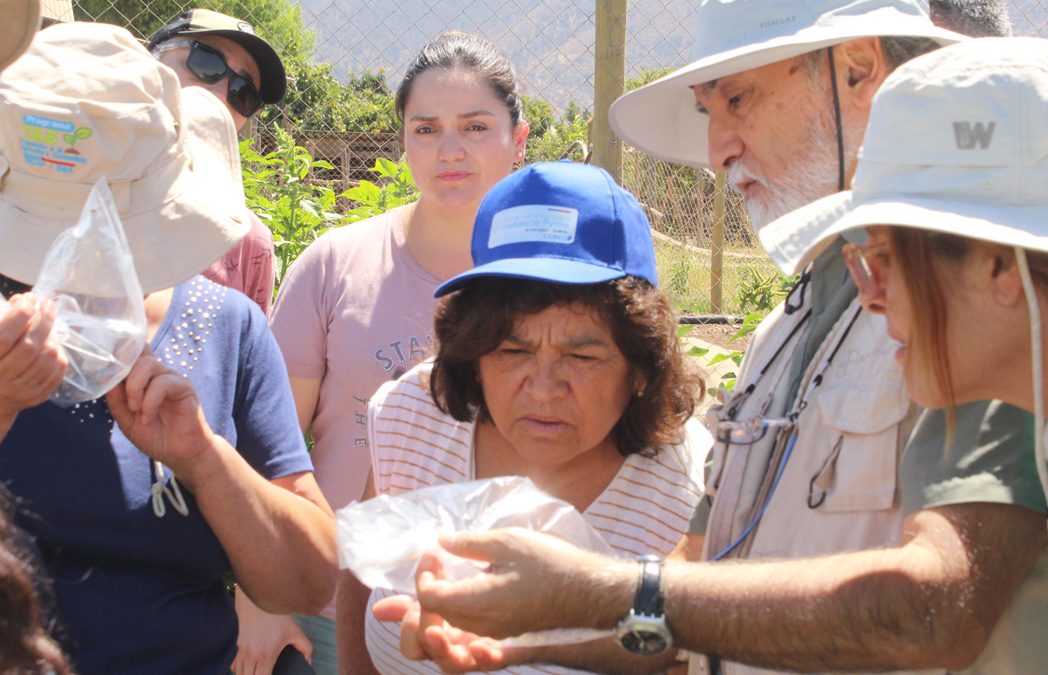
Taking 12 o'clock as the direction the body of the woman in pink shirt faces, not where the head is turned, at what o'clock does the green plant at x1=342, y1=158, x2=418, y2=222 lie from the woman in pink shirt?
The green plant is roughly at 6 o'clock from the woman in pink shirt.

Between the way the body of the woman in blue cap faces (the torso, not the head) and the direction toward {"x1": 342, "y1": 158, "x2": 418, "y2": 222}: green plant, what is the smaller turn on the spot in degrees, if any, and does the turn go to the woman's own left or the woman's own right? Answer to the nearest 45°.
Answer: approximately 180°

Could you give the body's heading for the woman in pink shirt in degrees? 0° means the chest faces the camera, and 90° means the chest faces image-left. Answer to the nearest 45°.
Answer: approximately 0°

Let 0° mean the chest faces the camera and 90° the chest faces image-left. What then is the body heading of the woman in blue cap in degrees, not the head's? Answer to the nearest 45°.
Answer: approximately 0°

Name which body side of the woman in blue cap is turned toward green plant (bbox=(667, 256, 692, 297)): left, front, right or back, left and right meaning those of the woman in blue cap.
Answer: back

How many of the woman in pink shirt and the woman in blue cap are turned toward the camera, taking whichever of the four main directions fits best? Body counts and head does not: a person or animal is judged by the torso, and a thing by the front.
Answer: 2

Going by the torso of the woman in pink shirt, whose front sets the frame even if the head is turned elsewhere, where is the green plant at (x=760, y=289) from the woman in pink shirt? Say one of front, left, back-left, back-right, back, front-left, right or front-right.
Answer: back-left

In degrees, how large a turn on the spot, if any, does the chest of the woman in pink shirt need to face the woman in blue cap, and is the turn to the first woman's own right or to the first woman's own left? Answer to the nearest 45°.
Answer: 0° — they already face them

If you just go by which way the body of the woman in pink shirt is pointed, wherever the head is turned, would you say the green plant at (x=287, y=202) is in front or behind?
behind

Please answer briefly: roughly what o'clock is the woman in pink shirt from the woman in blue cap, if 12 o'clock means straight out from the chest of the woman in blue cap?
The woman in pink shirt is roughly at 5 o'clock from the woman in blue cap.

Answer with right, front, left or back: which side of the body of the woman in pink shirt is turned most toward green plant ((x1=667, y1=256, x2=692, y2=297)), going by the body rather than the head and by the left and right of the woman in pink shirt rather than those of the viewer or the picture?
back
